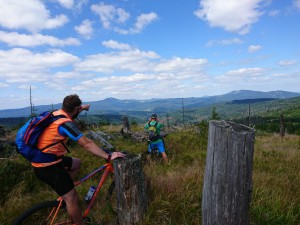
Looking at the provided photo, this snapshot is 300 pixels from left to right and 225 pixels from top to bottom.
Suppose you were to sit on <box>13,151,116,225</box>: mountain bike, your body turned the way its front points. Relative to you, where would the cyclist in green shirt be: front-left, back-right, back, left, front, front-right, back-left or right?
front-left

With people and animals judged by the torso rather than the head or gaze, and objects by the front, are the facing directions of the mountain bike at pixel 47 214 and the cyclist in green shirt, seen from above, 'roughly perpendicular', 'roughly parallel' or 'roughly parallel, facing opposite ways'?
roughly perpendicular

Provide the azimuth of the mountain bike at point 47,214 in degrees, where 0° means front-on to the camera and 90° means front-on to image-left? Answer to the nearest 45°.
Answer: approximately 270°

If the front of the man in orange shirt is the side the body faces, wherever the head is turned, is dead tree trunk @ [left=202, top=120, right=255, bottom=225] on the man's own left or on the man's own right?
on the man's own right

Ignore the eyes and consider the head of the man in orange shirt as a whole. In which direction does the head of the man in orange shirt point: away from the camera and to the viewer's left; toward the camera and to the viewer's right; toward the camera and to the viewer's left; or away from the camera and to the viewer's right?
away from the camera and to the viewer's right

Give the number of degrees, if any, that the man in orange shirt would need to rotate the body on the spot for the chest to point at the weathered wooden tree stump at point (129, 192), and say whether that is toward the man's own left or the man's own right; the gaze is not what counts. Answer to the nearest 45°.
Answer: approximately 45° to the man's own right
